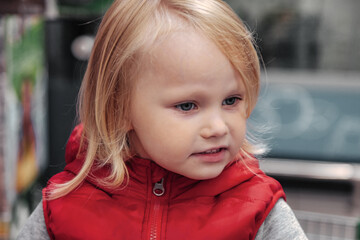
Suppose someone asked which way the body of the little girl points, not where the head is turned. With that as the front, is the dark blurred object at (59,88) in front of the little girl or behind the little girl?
behind

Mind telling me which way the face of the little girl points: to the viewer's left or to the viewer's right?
to the viewer's right

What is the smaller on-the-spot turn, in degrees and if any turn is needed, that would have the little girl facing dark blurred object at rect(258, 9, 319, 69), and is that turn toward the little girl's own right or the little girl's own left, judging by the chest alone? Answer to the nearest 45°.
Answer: approximately 180°

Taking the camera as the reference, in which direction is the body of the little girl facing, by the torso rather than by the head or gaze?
toward the camera
